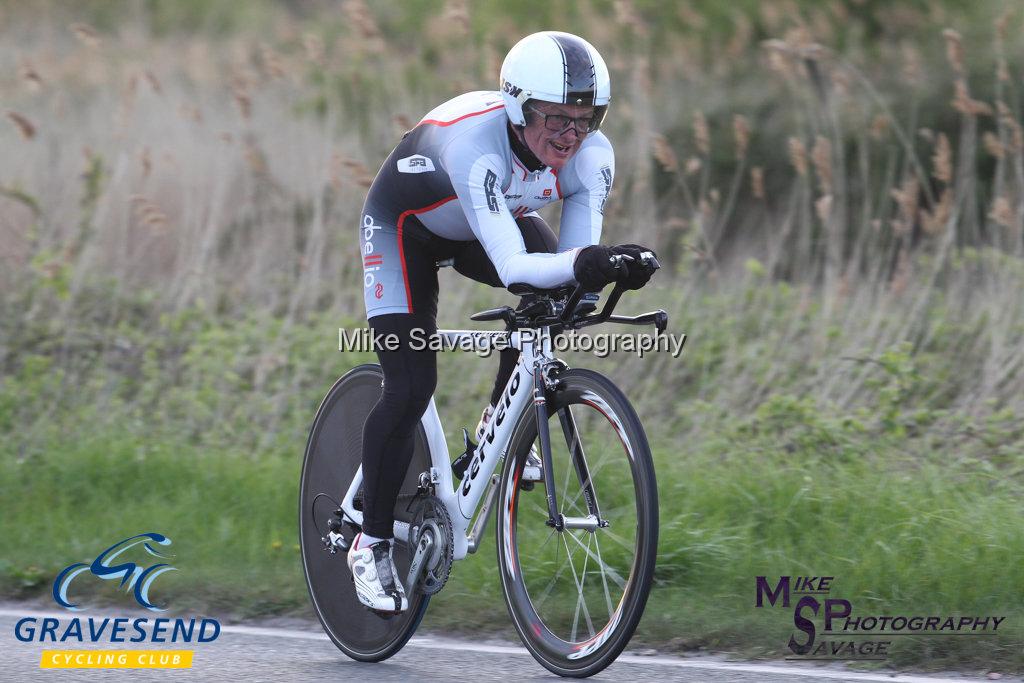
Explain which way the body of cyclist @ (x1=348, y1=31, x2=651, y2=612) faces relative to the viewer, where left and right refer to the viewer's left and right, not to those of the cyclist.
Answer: facing the viewer and to the right of the viewer

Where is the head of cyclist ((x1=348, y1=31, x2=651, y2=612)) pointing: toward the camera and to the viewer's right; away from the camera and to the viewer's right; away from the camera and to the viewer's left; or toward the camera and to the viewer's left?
toward the camera and to the viewer's right
